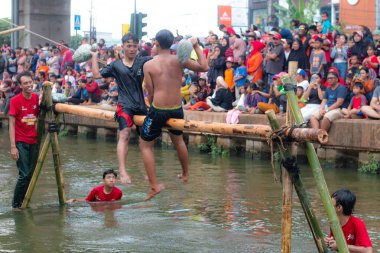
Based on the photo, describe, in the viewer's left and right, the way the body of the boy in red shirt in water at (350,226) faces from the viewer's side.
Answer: facing to the left of the viewer

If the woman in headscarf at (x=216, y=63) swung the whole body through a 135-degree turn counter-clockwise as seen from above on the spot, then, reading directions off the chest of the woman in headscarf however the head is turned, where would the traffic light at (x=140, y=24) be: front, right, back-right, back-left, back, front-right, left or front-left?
back-left

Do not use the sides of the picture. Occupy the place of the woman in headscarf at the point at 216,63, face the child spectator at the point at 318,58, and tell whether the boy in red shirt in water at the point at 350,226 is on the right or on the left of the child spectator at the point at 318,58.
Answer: right

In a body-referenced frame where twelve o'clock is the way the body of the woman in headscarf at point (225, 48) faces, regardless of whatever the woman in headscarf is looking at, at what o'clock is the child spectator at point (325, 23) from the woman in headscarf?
The child spectator is roughly at 8 o'clock from the woman in headscarf.

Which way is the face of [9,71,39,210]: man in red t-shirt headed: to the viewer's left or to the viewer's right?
to the viewer's right

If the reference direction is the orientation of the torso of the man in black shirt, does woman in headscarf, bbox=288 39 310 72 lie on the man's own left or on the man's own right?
on the man's own left

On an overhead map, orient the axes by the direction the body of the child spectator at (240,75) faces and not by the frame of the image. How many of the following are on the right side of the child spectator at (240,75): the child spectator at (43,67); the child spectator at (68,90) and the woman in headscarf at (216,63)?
3

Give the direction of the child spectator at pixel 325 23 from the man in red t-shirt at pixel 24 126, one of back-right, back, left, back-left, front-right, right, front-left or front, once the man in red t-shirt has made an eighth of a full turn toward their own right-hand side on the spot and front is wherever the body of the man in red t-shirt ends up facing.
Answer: back-left
